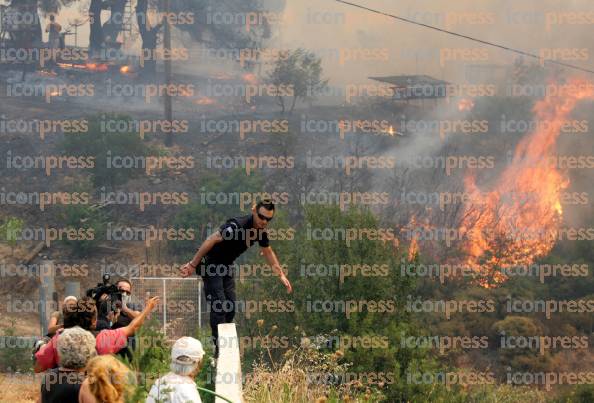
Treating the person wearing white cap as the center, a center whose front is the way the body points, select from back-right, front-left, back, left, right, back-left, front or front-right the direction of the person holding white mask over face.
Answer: front-left

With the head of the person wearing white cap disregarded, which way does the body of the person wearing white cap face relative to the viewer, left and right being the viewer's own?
facing away from the viewer and to the right of the viewer

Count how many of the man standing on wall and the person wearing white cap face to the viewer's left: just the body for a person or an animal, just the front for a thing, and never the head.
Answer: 0

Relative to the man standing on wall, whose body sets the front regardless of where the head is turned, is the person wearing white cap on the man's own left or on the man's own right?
on the man's own right

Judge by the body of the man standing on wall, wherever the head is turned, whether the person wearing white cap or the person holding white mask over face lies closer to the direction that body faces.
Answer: the person wearing white cap
